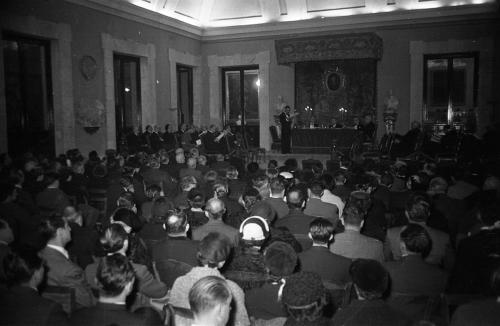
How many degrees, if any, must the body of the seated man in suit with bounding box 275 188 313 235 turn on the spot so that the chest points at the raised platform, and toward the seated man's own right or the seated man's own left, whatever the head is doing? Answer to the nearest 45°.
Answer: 0° — they already face it

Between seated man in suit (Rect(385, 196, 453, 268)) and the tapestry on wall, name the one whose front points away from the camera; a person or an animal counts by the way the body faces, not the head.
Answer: the seated man in suit

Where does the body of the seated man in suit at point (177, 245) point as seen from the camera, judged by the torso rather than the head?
away from the camera

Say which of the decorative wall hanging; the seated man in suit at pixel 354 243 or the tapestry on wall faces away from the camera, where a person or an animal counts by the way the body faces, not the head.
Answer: the seated man in suit

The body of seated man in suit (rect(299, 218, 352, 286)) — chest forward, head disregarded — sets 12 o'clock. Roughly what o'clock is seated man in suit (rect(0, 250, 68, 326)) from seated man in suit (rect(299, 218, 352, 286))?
seated man in suit (rect(0, 250, 68, 326)) is roughly at 8 o'clock from seated man in suit (rect(299, 218, 352, 286)).

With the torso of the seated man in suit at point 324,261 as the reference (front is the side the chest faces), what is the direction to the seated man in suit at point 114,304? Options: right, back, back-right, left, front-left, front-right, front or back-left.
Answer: back-left

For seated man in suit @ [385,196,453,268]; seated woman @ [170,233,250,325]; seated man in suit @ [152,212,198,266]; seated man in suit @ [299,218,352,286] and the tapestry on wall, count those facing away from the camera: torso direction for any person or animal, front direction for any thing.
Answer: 4

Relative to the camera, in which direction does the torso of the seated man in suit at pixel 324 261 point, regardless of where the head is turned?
away from the camera

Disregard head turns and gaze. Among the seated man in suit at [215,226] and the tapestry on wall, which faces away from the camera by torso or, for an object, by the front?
the seated man in suit

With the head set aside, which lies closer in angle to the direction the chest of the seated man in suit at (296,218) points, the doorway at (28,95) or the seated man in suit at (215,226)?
the doorway

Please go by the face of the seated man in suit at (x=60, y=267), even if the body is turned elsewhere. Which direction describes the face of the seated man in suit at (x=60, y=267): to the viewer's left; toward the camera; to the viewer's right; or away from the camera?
to the viewer's right

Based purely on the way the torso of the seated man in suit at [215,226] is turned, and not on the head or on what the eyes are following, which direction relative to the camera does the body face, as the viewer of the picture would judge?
away from the camera

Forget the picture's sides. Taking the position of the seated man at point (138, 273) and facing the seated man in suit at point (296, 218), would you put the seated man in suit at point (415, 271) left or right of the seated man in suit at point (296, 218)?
right

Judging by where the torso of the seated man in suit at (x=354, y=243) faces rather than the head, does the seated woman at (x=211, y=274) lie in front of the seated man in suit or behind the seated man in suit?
behind

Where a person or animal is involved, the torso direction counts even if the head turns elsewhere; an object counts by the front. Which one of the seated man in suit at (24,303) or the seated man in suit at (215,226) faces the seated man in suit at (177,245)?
the seated man in suit at (24,303)

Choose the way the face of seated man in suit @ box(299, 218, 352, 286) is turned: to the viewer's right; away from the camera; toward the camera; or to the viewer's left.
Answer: away from the camera

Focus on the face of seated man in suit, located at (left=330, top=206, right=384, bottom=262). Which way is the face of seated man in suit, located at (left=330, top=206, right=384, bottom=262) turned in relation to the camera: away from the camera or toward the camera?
away from the camera

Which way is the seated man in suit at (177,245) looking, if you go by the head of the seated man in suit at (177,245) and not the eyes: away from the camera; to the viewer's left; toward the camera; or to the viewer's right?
away from the camera

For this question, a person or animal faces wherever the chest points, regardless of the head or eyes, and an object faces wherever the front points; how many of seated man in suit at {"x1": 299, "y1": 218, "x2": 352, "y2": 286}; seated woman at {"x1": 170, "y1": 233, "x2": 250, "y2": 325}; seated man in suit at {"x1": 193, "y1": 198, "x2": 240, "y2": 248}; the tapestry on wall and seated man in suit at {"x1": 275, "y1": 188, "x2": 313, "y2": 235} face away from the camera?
4
